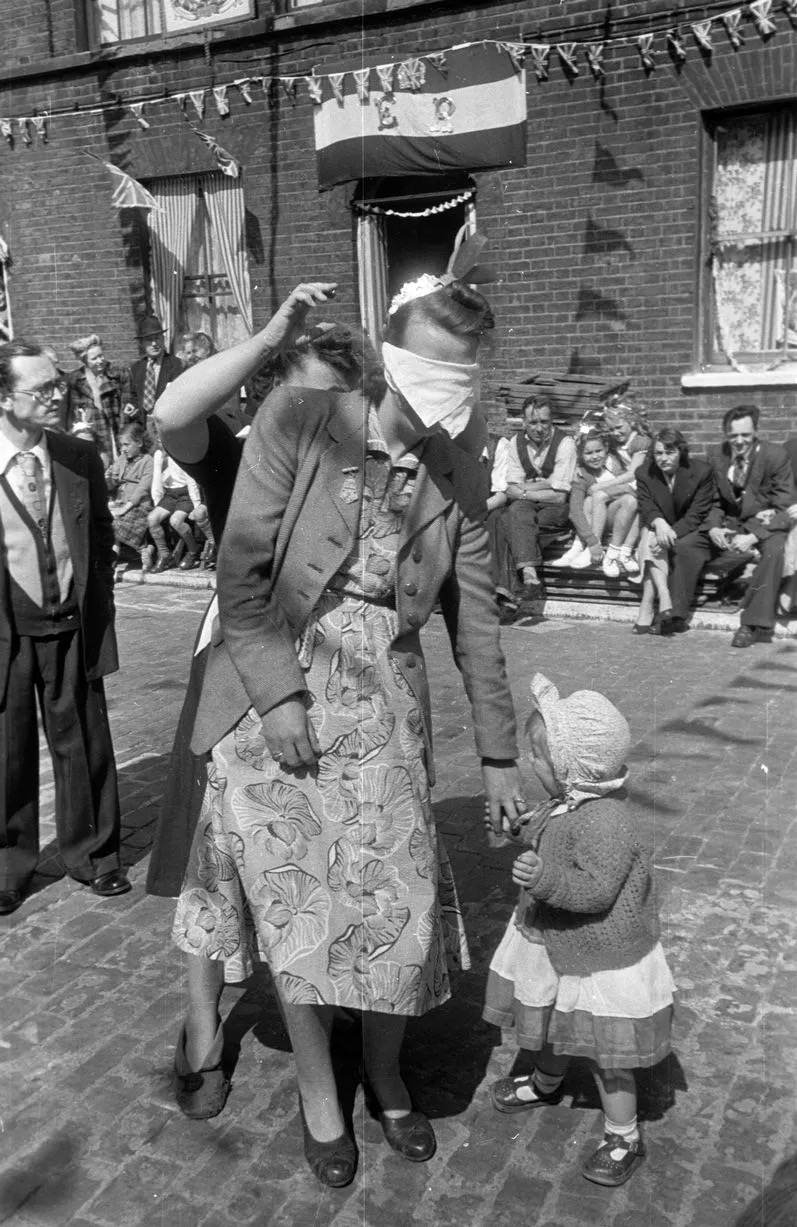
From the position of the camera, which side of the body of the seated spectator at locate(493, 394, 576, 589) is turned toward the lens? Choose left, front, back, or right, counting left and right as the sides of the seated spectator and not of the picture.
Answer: front

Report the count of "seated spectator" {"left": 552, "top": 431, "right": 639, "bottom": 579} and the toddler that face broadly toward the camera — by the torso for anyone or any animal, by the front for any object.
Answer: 1

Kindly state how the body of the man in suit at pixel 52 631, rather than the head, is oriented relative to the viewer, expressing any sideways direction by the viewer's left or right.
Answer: facing the viewer

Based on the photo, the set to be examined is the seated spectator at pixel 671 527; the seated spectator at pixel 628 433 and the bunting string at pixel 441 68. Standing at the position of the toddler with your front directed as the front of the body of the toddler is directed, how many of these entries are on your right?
3

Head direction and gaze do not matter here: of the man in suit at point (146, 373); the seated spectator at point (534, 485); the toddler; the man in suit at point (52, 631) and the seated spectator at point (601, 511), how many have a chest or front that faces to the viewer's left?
1

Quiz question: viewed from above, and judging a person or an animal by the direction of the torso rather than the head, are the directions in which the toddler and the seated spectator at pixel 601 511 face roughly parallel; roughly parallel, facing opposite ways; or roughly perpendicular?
roughly perpendicular

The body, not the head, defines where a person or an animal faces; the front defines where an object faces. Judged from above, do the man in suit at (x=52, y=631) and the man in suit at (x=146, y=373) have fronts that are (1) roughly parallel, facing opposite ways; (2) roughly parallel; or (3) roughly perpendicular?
roughly parallel

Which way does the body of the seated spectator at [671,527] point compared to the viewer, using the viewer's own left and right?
facing the viewer and to the left of the viewer

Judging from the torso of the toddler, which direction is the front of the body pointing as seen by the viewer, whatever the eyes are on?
to the viewer's left

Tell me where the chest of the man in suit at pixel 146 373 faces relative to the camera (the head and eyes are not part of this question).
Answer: toward the camera
